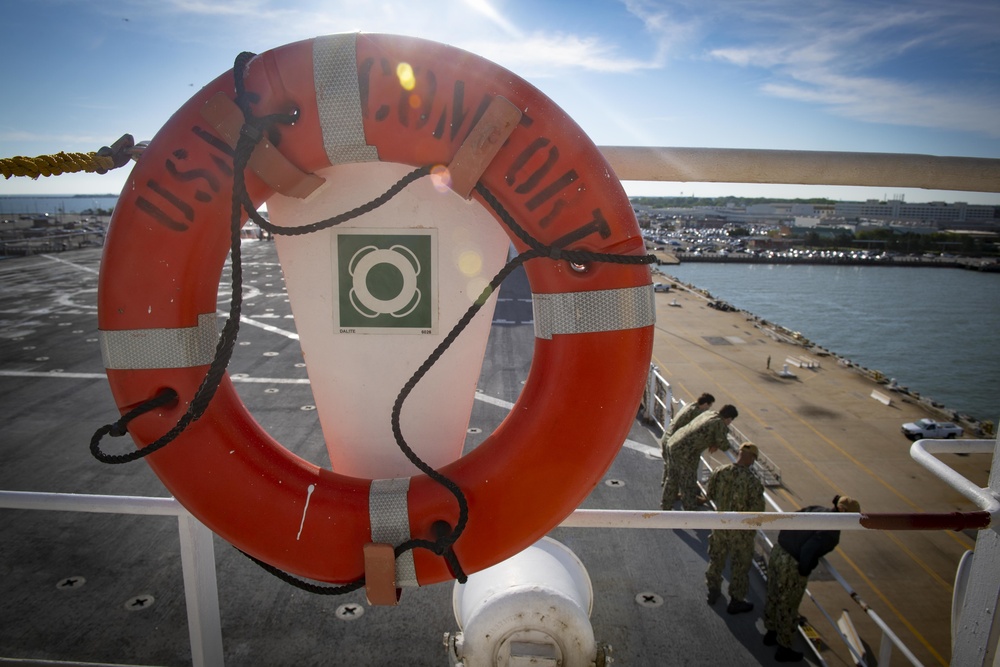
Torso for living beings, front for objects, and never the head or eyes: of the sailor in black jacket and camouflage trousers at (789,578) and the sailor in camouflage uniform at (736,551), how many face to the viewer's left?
0

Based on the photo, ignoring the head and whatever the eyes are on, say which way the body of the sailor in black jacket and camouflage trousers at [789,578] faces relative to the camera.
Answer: to the viewer's right

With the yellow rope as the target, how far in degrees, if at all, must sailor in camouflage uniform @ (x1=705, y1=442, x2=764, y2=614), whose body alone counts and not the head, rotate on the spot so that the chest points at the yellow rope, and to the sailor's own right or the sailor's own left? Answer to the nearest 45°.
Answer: approximately 180°

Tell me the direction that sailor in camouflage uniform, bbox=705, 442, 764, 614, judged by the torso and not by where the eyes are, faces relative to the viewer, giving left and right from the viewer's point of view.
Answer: facing away from the viewer and to the right of the viewer

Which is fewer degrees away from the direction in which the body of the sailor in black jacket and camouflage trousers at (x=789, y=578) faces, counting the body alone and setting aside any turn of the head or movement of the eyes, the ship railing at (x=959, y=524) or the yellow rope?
the ship railing

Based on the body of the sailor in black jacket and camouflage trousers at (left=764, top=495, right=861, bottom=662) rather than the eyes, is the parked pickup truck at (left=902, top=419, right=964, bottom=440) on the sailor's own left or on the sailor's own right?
on the sailor's own left

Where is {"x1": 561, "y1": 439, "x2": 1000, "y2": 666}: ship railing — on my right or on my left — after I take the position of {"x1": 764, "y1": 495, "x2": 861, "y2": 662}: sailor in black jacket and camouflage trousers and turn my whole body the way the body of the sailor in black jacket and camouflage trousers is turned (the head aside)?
on my right

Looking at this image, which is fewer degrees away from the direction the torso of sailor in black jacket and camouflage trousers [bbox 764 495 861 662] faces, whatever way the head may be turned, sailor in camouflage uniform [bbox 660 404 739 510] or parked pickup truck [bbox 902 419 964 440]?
the parked pickup truck

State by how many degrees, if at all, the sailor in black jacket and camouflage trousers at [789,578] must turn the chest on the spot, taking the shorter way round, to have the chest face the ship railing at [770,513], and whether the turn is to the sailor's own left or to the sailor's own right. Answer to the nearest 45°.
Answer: approximately 90° to the sailor's own right

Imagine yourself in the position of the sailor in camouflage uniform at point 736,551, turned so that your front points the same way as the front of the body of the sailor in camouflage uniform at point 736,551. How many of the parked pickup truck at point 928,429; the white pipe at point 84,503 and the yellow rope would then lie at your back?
2

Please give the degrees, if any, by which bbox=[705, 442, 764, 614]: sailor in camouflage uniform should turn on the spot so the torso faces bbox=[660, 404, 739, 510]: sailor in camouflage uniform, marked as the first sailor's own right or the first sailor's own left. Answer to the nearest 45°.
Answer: approximately 45° to the first sailor's own left

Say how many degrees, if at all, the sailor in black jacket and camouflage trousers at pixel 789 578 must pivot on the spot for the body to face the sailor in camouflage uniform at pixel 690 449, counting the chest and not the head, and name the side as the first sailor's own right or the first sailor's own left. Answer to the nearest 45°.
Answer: approximately 135° to the first sailor's own left
